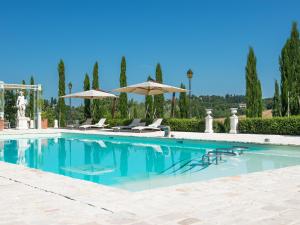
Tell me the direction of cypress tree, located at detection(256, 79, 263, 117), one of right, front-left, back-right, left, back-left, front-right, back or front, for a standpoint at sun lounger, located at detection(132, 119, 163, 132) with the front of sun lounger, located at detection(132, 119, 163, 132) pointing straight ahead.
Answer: back

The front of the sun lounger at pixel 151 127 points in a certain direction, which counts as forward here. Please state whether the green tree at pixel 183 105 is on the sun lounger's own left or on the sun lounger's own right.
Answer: on the sun lounger's own right

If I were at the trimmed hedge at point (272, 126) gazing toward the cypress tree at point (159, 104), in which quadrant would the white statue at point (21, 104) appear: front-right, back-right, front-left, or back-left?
front-left

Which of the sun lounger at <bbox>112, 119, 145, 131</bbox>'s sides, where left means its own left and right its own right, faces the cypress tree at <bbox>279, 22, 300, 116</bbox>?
back

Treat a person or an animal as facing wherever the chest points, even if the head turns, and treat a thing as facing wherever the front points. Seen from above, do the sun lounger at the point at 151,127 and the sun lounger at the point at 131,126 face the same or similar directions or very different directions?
same or similar directions

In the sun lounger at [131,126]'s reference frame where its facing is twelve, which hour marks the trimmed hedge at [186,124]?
The trimmed hedge is roughly at 7 o'clock from the sun lounger.

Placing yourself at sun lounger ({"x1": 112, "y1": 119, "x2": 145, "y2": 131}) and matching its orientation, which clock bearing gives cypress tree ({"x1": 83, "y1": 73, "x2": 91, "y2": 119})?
The cypress tree is roughly at 2 o'clock from the sun lounger.

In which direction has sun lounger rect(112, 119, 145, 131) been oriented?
to the viewer's left

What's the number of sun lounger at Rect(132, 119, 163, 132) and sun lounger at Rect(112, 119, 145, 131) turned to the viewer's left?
2

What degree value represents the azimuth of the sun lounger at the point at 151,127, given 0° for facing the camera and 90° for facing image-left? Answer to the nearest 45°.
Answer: approximately 90°

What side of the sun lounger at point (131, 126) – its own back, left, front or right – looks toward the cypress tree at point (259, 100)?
back

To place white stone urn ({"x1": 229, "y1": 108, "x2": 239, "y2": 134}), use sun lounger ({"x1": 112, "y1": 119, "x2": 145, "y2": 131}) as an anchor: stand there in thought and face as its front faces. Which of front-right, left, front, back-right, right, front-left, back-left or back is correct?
back-left

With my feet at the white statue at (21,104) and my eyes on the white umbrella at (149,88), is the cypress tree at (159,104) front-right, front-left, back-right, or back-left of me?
front-left

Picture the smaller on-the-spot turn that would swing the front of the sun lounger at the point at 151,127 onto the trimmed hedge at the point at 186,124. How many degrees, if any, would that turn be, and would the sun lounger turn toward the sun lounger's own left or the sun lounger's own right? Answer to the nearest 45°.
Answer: approximately 180°

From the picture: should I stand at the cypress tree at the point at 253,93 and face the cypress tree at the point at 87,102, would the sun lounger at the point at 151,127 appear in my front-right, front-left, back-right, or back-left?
front-left

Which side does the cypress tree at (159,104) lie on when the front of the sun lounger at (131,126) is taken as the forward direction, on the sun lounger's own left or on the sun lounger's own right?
on the sun lounger's own right
